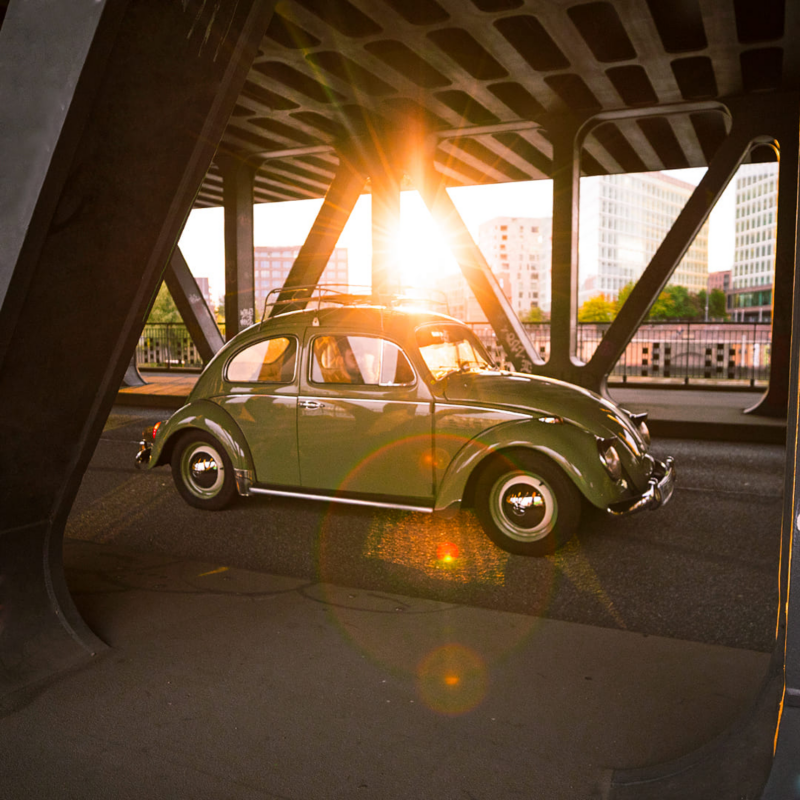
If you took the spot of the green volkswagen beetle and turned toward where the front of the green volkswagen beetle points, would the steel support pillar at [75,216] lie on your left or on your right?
on your right

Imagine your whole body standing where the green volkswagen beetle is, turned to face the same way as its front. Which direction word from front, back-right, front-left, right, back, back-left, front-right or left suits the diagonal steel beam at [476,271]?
back-left

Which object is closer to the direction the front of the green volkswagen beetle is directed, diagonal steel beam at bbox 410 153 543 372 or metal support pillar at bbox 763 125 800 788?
the metal support pillar

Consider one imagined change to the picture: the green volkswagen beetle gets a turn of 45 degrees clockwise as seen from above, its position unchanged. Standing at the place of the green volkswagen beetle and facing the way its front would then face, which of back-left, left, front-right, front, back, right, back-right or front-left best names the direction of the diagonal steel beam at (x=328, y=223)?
back

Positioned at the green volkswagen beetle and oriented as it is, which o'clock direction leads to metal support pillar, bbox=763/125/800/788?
The metal support pillar is roughly at 1 o'clock from the green volkswagen beetle.

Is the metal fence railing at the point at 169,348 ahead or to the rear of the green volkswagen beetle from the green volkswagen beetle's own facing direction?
to the rear

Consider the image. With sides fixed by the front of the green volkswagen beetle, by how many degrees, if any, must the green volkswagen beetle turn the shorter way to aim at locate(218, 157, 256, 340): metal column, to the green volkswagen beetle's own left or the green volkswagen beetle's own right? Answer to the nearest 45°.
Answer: approximately 135° to the green volkswagen beetle's own left

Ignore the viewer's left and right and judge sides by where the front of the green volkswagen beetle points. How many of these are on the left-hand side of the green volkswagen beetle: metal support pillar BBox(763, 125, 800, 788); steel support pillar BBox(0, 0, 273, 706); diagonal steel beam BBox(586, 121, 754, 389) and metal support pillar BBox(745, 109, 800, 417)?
2

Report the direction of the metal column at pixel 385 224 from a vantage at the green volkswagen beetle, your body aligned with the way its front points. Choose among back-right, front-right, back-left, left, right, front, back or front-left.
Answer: back-left

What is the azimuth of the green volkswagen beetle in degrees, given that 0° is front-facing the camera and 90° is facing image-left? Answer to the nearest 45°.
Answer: approximately 315°

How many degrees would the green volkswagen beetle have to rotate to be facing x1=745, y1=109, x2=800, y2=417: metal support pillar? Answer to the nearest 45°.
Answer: approximately 90° to its left
